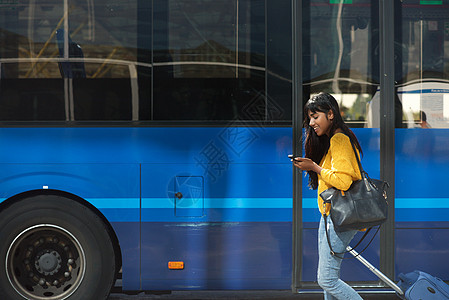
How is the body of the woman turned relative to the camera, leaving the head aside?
to the viewer's left
